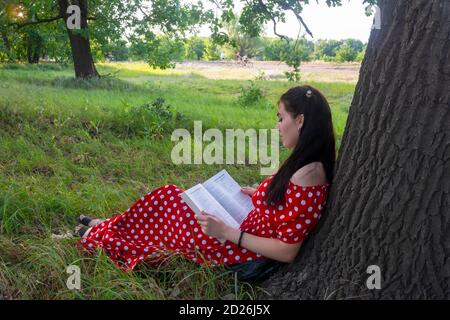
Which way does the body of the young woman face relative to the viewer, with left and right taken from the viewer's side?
facing to the left of the viewer

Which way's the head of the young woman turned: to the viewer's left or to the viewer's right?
to the viewer's left
